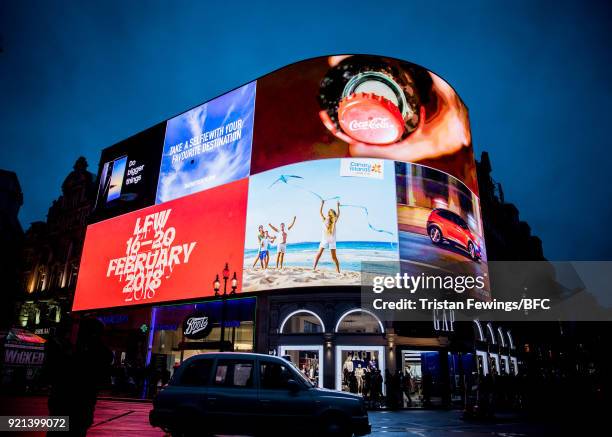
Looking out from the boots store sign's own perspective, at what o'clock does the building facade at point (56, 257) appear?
The building facade is roughly at 3 o'clock from the boots store sign.

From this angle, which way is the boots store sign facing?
toward the camera
